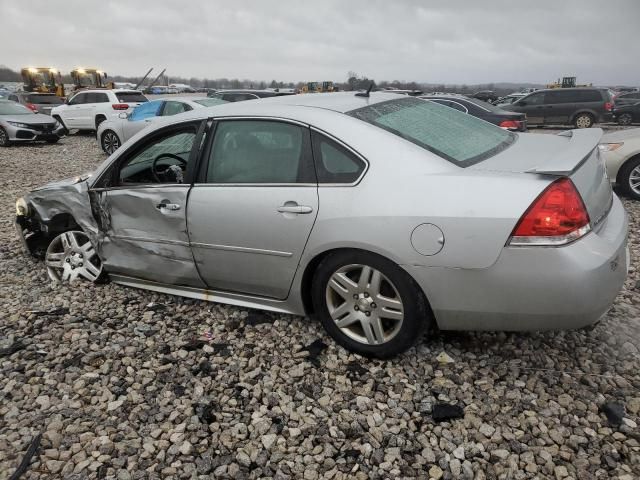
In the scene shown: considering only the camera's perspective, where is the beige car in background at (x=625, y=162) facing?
facing to the left of the viewer

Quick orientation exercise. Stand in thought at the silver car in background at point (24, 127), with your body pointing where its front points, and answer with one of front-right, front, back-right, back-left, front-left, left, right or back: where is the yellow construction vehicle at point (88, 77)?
back-left

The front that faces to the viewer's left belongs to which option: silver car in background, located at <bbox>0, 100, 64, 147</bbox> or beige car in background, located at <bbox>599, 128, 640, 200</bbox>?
the beige car in background

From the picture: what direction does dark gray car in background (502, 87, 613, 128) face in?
to the viewer's left

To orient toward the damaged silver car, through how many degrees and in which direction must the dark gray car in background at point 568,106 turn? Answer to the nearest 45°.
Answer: approximately 90° to its left

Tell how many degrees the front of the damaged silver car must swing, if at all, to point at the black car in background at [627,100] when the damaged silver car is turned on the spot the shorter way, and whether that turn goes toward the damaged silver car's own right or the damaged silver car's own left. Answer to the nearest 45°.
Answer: approximately 90° to the damaged silver car's own right

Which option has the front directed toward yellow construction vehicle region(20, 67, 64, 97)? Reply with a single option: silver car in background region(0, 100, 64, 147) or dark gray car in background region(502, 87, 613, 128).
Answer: the dark gray car in background

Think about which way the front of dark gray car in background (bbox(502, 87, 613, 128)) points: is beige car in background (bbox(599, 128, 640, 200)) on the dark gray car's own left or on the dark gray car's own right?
on the dark gray car's own left

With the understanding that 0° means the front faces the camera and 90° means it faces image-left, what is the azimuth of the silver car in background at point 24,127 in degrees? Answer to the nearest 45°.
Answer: approximately 315°

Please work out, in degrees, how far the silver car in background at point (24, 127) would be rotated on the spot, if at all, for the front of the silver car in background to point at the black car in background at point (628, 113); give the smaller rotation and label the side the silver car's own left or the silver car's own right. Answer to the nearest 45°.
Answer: approximately 45° to the silver car's own left

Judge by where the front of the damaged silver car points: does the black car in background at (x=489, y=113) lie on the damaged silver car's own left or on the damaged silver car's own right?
on the damaged silver car's own right
